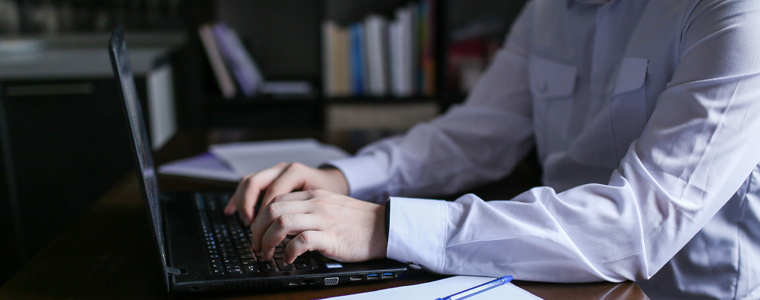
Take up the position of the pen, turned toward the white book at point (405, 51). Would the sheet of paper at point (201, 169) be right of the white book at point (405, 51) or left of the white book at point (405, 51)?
left

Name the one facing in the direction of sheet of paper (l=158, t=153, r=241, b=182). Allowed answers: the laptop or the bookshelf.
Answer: the bookshelf

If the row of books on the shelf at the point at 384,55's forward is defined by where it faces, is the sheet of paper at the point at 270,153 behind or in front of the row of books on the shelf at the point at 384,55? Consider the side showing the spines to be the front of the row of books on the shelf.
in front

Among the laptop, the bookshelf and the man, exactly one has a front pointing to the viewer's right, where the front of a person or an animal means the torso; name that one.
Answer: the laptop

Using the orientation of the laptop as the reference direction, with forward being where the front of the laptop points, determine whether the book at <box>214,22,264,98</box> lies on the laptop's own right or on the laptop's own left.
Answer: on the laptop's own left

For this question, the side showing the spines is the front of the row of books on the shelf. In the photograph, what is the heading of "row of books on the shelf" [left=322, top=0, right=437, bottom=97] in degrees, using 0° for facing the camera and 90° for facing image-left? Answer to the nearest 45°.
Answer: approximately 0°

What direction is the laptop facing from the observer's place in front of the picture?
facing to the right of the viewer

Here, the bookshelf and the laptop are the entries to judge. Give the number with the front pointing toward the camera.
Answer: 1

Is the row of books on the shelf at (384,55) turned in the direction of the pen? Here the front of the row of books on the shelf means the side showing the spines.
yes

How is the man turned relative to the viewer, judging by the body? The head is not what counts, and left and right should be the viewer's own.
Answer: facing the viewer and to the left of the viewer
